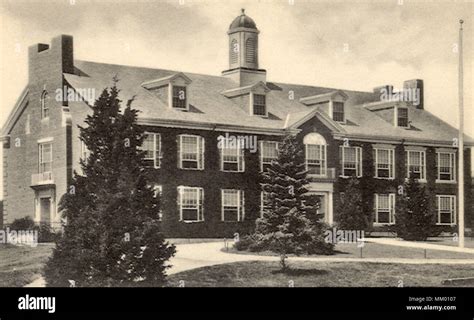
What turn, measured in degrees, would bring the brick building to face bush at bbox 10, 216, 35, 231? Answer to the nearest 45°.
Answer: approximately 90° to its right

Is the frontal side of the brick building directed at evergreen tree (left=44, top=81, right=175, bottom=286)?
no

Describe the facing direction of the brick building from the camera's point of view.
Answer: facing the viewer and to the right of the viewer

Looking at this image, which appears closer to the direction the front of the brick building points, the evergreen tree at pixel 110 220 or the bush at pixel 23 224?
the evergreen tree

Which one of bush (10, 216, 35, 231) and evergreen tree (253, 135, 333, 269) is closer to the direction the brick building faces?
the evergreen tree
